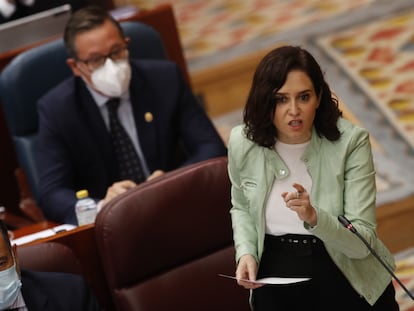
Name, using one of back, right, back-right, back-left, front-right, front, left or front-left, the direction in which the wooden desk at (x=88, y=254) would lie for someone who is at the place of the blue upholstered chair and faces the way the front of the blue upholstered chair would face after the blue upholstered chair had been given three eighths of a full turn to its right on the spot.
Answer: left

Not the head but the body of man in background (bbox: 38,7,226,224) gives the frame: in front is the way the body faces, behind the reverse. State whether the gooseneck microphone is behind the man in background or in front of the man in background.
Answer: in front

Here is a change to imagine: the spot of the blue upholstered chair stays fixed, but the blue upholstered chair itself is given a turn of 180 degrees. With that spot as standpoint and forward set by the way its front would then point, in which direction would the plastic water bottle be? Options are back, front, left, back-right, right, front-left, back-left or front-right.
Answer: back-left

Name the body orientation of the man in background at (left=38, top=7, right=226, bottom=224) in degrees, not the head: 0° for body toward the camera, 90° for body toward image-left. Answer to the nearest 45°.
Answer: approximately 315°

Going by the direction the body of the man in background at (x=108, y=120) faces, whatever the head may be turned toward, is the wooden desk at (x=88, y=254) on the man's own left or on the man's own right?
on the man's own right

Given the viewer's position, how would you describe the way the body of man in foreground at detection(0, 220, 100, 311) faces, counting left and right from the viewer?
facing the viewer

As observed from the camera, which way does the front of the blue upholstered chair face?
facing the viewer and to the right of the viewer

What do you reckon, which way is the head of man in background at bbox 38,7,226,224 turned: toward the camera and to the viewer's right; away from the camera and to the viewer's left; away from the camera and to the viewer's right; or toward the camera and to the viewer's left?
toward the camera and to the viewer's right

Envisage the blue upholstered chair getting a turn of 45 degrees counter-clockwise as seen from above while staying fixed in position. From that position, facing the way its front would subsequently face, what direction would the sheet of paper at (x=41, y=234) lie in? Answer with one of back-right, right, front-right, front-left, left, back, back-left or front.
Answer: right

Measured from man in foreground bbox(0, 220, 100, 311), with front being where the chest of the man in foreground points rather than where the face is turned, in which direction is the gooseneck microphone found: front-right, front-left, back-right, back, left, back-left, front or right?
front-left
